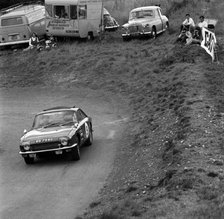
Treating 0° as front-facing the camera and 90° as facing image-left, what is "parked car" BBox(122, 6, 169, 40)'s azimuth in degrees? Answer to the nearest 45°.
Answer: approximately 45°

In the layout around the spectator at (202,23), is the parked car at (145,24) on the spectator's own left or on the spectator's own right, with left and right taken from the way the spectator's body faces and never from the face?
on the spectator's own right

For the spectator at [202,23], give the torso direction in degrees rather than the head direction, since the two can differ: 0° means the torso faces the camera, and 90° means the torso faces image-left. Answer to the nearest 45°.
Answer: approximately 45°

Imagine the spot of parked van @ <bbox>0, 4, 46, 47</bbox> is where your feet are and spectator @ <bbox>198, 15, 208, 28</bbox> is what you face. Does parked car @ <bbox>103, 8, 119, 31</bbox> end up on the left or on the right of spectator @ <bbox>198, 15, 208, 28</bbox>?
left

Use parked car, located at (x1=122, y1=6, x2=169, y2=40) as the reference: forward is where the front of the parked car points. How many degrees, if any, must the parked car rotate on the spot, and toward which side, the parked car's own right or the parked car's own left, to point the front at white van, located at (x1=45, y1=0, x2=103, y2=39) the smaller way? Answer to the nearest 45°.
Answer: approximately 45° to the parked car's own right

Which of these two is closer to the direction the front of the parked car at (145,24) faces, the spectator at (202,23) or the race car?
the race car
